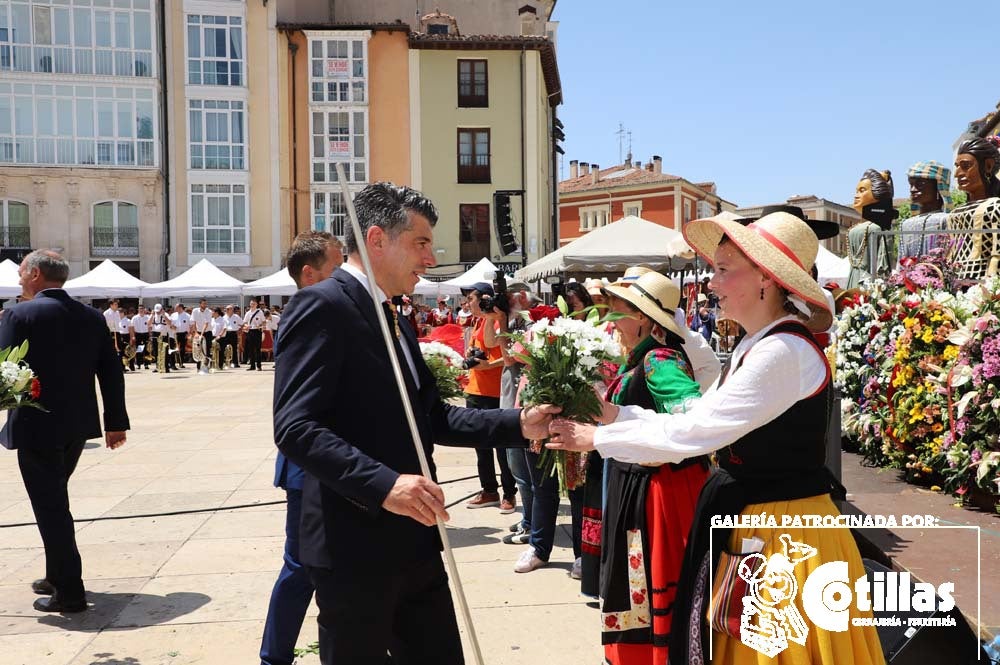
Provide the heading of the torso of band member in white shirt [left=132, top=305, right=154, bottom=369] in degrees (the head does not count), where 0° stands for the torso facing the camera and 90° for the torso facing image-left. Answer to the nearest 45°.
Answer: approximately 0°

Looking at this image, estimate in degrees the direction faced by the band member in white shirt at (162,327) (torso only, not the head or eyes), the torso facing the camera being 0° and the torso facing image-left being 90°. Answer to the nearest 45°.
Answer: approximately 0°

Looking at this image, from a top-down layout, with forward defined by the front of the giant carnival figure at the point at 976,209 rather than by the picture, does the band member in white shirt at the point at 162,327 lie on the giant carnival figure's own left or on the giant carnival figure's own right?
on the giant carnival figure's own right

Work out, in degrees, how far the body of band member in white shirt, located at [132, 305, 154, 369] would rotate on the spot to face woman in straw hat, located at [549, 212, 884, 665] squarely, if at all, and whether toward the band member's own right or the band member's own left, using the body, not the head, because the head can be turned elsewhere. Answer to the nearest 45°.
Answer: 0° — they already face them

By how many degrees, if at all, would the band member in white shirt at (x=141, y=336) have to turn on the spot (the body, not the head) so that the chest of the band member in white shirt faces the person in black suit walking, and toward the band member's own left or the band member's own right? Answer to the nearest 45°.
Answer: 0° — they already face them

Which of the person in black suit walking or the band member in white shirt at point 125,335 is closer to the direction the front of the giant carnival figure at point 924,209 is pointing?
the person in black suit walking

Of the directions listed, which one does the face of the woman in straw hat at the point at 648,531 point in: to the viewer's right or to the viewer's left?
to the viewer's left

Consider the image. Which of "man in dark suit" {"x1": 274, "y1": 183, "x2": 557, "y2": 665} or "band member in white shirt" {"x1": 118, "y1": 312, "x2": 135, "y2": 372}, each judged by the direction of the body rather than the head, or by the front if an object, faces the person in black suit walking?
the band member in white shirt

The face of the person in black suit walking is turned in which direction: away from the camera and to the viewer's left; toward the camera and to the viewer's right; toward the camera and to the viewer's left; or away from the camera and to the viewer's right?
away from the camera and to the viewer's left

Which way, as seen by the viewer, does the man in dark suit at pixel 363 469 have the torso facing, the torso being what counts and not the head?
to the viewer's right

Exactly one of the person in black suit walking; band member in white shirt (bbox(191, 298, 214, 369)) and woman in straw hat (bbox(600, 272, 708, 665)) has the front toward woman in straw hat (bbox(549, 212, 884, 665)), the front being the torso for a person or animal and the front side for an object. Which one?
the band member in white shirt

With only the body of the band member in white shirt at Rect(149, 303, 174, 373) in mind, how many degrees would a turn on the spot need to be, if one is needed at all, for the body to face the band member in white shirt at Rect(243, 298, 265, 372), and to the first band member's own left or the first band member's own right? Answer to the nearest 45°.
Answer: approximately 90° to the first band member's own left
